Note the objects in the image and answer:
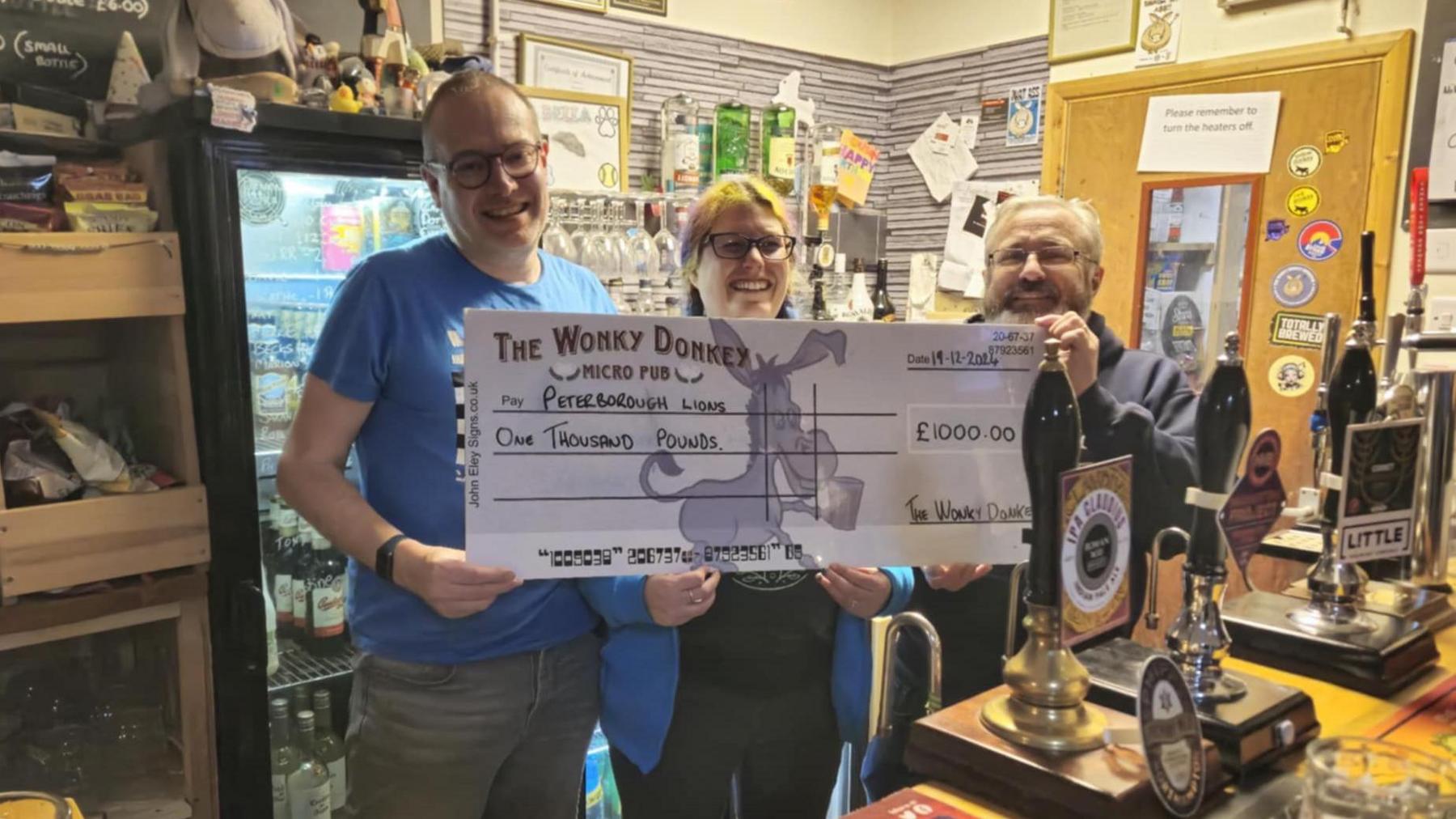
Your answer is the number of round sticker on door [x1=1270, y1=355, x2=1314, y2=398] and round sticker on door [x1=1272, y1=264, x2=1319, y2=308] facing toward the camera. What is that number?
2

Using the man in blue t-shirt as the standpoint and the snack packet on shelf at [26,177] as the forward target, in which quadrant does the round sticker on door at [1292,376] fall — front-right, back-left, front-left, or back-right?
back-right

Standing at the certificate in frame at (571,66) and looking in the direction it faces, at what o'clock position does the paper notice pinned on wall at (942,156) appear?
The paper notice pinned on wall is roughly at 10 o'clock from the certificate in frame.

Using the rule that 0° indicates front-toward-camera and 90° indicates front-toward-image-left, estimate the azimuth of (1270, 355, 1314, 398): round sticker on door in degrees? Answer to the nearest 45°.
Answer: approximately 0°

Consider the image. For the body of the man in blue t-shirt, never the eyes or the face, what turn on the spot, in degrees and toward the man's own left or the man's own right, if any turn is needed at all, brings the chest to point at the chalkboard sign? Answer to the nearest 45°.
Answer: approximately 180°

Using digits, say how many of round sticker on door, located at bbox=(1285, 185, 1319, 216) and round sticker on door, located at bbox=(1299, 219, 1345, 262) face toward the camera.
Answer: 2

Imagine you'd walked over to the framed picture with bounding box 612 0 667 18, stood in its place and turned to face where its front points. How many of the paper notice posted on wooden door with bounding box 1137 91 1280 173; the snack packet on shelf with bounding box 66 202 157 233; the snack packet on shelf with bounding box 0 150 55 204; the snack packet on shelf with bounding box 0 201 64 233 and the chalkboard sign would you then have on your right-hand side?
4

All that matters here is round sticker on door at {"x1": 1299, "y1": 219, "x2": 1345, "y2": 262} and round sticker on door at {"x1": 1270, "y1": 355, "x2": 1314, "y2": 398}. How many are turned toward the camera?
2
